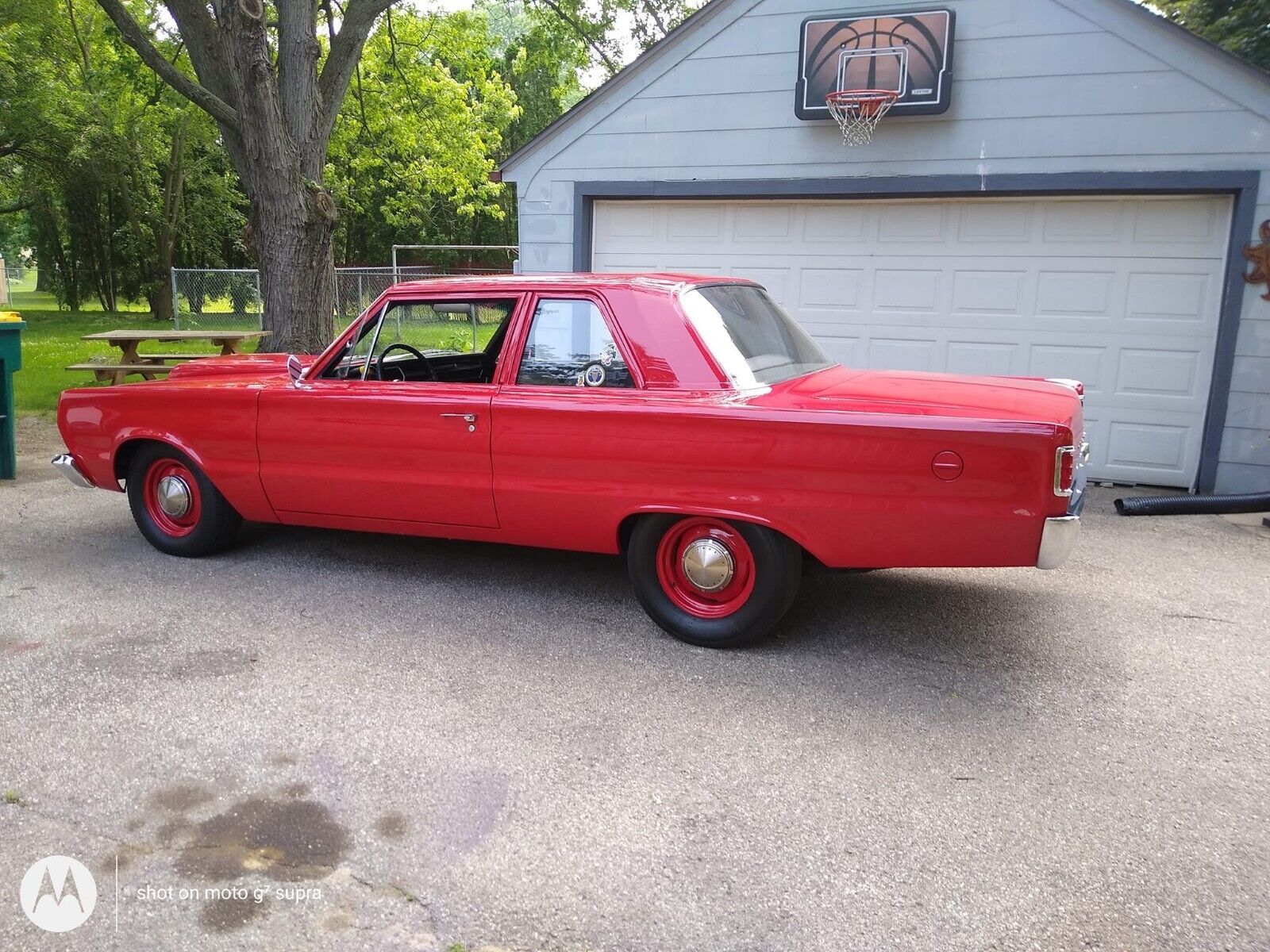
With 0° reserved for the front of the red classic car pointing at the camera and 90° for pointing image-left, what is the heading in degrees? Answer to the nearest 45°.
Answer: approximately 135°

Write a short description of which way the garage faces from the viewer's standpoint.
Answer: facing the viewer

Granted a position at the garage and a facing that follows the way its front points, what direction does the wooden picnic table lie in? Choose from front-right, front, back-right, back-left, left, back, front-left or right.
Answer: right

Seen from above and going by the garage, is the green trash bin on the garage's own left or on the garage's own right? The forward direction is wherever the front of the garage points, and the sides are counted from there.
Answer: on the garage's own right

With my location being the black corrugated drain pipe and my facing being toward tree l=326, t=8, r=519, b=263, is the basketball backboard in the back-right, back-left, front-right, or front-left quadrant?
front-left

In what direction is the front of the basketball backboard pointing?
toward the camera

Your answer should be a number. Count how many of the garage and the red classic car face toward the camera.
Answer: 1

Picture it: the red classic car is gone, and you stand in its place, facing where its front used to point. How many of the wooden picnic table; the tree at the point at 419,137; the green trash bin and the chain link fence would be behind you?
0

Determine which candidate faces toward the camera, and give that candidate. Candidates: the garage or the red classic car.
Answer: the garage

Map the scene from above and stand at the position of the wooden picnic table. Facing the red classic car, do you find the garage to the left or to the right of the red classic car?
left

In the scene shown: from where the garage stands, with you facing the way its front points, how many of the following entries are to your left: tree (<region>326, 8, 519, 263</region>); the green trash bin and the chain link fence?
0

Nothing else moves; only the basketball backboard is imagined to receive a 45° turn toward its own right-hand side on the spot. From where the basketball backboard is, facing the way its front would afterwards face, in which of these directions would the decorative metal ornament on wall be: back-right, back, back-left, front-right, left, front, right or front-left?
back-left

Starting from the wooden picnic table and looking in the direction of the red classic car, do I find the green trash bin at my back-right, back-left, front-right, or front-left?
front-right

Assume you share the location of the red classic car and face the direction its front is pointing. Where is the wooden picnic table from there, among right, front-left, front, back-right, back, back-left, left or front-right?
front

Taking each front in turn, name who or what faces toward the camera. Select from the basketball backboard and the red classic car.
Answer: the basketball backboard
